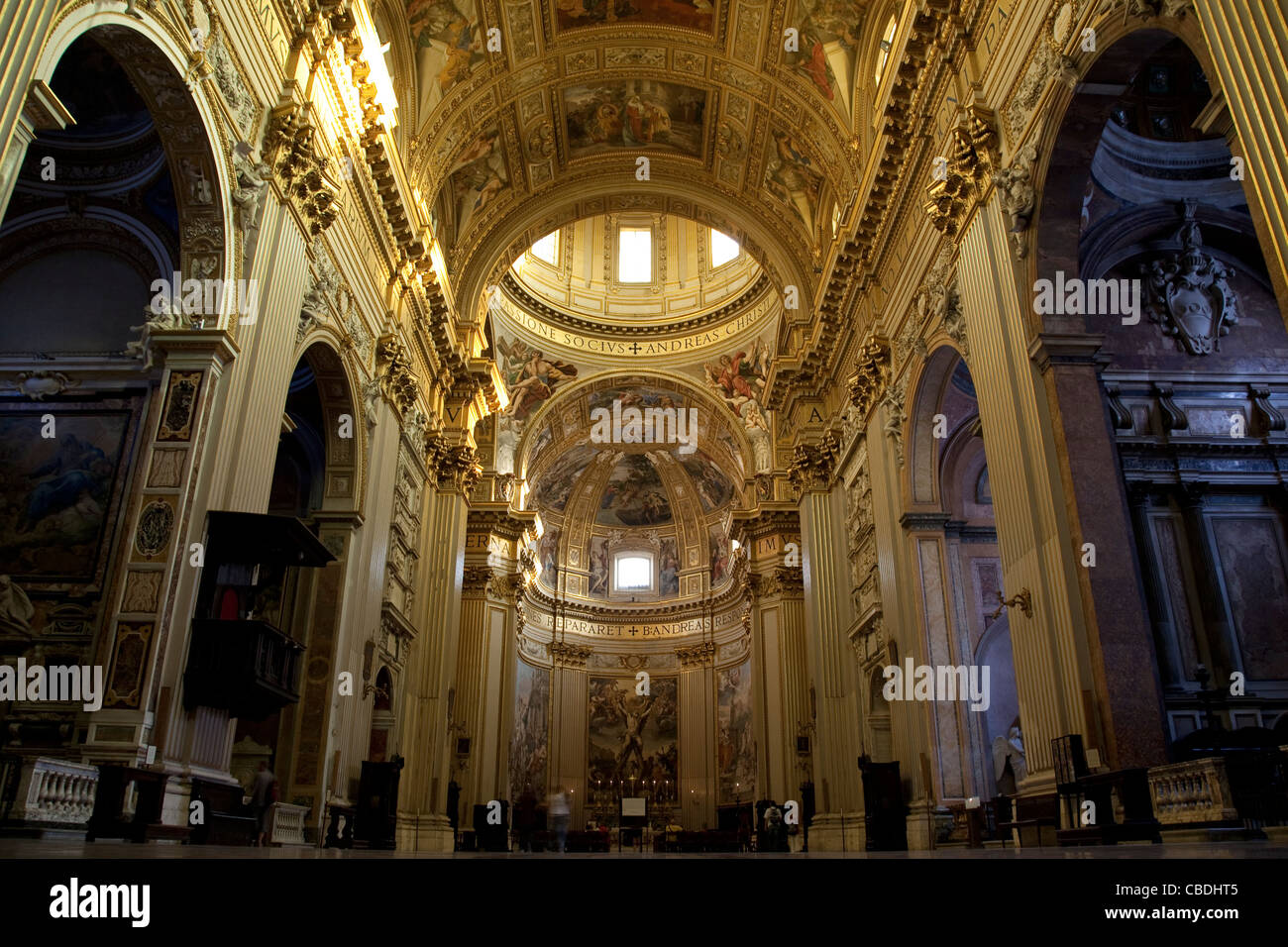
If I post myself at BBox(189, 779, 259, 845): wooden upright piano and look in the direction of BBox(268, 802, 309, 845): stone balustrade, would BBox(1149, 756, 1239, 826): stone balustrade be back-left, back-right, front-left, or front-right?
back-right

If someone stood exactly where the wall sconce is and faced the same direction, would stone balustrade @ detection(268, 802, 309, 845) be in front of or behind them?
in front

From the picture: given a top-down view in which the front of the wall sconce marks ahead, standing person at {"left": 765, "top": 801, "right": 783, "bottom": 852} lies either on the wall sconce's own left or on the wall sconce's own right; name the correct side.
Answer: on the wall sconce's own right

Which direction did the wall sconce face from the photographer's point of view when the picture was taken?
facing to the left of the viewer

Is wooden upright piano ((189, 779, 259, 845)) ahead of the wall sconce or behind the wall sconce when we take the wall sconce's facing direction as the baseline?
ahead

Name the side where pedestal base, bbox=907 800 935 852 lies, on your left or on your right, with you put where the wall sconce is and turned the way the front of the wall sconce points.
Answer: on your right

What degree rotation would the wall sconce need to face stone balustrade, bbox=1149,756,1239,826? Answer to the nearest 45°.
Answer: approximately 135° to its left

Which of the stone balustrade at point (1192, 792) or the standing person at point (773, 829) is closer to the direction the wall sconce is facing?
the standing person
